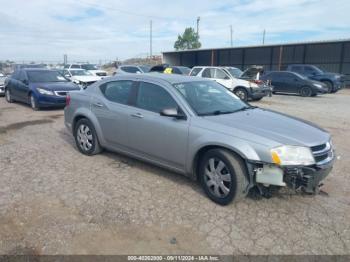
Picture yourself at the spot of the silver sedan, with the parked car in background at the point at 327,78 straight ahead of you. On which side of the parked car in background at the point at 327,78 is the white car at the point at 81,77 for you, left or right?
left

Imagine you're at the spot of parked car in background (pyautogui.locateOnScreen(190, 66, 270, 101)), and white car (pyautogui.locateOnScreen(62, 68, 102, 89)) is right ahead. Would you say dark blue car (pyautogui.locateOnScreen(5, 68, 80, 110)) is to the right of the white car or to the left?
left

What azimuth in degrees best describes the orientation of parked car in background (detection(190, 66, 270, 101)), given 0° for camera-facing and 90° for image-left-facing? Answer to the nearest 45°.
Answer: approximately 315°

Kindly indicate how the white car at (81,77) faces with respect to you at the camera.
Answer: facing the viewer and to the right of the viewer

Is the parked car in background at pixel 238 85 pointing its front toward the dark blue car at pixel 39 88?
no

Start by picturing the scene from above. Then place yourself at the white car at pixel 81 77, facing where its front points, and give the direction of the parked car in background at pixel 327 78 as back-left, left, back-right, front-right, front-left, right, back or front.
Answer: front-left

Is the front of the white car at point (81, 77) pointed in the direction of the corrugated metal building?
no

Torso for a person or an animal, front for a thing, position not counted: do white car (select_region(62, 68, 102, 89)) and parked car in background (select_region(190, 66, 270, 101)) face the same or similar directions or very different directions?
same or similar directions

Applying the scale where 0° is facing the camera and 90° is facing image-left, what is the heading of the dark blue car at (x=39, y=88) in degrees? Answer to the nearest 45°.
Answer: approximately 315°

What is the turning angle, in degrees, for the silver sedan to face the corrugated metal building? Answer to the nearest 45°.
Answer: approximately 135° to its left

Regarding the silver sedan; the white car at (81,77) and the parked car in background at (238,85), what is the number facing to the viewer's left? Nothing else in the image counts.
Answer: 0

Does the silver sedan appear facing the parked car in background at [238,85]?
no

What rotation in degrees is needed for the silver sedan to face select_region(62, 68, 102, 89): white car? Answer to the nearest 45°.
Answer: approximately 180°

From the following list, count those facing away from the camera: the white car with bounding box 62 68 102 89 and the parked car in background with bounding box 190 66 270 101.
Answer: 0

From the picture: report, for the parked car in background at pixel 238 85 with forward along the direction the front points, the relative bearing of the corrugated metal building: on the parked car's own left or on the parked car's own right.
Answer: on the parked car's own left

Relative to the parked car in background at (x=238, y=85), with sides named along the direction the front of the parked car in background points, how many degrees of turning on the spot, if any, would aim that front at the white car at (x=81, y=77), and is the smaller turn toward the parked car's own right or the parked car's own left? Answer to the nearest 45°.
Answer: approximately 135° to the parked car's own right
